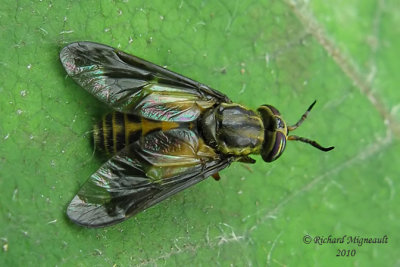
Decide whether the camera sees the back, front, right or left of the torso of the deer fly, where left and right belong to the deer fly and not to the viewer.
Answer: right
